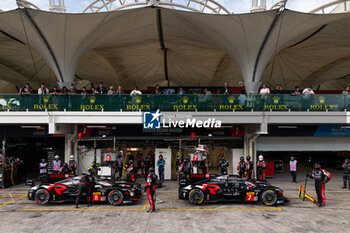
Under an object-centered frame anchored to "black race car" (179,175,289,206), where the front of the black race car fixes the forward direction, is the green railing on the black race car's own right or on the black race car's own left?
on the black race car's own left

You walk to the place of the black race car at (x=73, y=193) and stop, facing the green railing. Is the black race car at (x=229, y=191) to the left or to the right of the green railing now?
right

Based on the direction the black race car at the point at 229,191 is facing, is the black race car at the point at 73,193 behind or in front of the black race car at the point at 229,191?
behind

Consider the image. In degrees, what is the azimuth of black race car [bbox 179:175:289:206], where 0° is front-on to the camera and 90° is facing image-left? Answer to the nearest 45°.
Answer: approximately 270°
